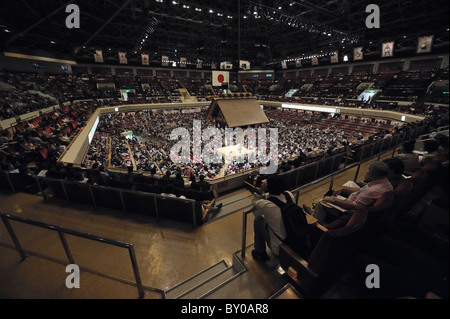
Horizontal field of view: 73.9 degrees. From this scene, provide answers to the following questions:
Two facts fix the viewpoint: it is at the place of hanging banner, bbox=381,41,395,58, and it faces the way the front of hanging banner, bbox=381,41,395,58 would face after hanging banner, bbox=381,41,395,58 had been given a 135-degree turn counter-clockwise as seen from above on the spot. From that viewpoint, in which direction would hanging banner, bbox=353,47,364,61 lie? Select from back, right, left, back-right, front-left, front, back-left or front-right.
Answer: back-left

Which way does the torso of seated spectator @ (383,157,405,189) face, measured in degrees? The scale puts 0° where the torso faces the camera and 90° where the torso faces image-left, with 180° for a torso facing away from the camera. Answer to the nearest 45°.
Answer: approximately 90°

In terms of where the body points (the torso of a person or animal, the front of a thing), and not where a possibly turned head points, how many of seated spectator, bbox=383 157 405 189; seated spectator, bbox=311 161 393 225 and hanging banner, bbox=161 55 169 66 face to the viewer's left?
2

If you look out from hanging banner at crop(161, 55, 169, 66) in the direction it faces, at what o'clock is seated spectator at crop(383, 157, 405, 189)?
The seated spectator is roughly at 12 o'clock from the hanging banner.

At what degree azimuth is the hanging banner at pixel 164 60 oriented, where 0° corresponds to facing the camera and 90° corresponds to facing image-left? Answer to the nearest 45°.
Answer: approximately 0°

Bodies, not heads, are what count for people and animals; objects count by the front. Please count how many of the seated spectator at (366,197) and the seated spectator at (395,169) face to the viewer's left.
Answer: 2

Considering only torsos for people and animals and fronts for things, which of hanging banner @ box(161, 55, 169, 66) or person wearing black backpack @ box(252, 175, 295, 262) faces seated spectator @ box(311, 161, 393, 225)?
the hanging banner

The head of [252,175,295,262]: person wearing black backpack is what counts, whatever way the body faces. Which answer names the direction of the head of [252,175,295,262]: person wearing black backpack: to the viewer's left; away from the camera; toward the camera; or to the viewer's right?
away from the camera

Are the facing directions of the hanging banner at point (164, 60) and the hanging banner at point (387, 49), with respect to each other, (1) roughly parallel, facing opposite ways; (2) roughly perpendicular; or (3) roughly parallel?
roughly perpendicular

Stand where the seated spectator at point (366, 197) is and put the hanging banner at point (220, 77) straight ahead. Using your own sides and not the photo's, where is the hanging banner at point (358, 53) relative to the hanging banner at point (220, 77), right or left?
right

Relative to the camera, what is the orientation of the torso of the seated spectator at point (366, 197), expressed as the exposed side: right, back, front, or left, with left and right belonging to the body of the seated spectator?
left
